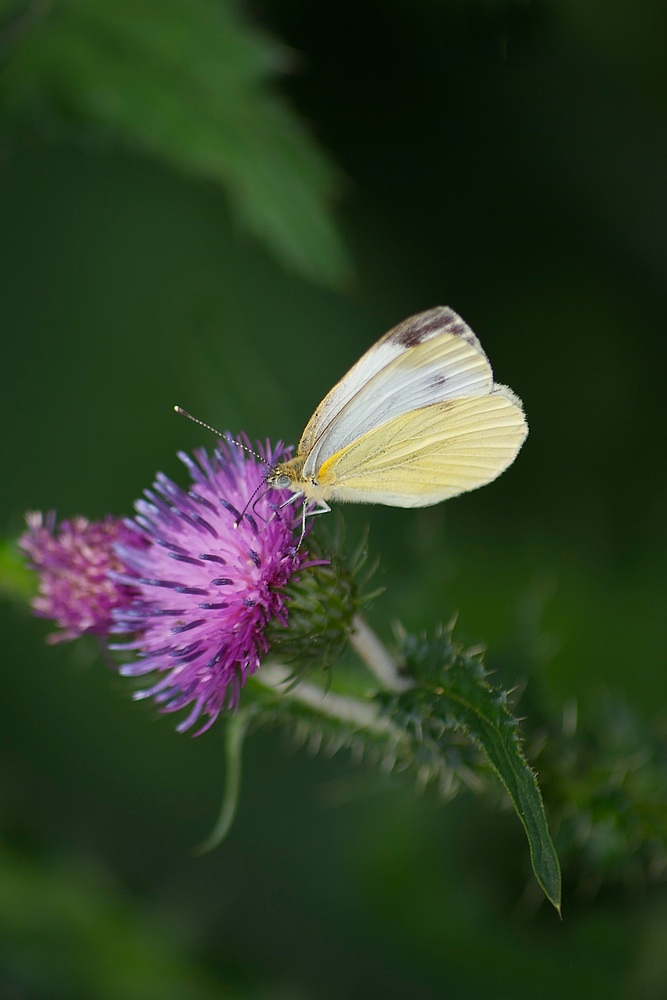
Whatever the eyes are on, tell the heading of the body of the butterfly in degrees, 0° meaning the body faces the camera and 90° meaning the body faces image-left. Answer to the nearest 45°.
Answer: approximately 90°
